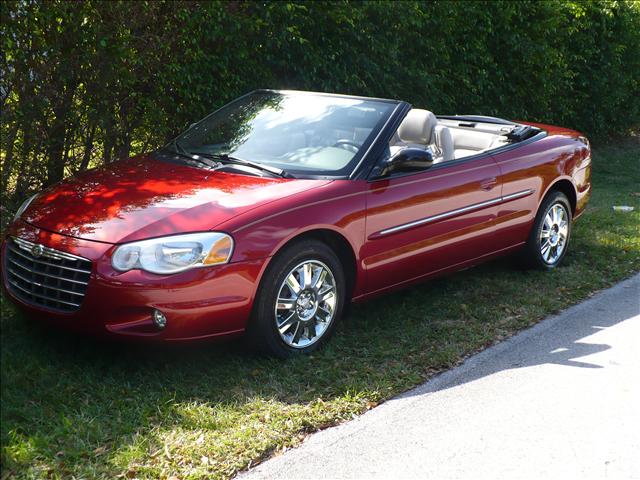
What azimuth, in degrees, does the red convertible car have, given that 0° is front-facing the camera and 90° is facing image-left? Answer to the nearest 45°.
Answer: approximately 45°
